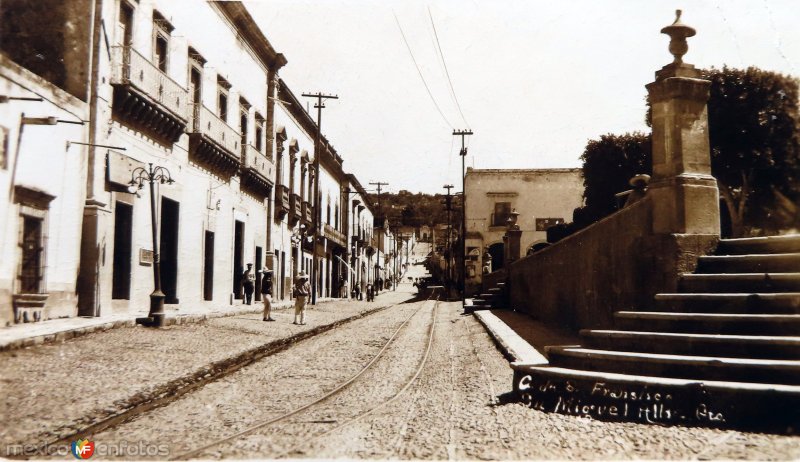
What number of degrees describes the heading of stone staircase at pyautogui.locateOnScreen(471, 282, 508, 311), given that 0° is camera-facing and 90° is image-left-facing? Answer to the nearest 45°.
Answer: approximately 45°

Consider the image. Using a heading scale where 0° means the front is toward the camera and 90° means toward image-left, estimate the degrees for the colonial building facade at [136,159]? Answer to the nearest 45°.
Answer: approximately 315°

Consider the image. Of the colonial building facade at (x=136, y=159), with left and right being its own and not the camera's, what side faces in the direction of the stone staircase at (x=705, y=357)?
front

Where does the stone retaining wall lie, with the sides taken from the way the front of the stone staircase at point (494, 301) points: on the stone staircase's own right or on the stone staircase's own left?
on the stone staircase's own left

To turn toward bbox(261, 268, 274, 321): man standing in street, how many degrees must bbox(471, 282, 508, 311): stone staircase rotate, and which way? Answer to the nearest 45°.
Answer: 0° — it already faces them

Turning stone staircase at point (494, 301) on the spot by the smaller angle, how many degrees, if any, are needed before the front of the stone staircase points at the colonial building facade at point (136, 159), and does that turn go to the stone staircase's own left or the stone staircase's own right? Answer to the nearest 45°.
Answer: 0° — it already faces it

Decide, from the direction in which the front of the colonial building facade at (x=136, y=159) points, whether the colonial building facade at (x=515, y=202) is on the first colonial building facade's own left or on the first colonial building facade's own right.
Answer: on the first colonial building facade's own left

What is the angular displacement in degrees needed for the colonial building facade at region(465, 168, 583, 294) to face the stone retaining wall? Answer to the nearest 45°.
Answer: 0° — it already faces it

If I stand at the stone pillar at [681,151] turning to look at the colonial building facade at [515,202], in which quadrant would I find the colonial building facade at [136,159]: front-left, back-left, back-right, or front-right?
front-left

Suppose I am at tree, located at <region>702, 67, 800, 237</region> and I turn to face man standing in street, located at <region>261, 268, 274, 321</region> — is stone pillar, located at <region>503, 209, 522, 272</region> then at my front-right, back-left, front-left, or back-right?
front-right

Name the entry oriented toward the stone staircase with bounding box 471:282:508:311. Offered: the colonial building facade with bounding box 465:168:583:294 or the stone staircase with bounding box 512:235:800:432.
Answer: the colonial building facade

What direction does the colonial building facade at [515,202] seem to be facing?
toward the camera

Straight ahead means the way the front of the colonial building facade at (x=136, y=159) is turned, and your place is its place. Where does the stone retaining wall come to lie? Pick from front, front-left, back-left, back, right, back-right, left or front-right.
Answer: front

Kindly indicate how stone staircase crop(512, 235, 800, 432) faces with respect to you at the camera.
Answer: facing the viewer
